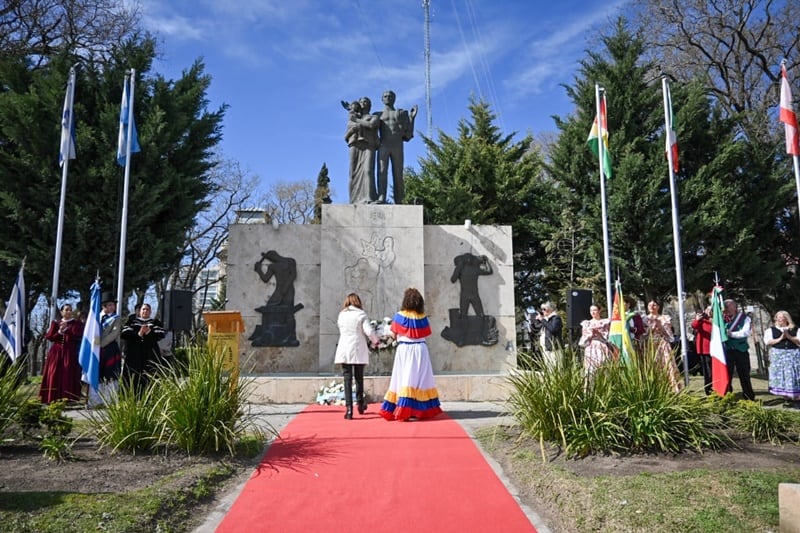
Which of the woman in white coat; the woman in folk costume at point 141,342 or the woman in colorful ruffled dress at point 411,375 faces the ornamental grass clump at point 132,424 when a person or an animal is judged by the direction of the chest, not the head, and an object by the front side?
the woman in folk costume

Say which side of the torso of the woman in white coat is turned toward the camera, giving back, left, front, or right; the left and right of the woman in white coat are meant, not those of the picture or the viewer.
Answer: back

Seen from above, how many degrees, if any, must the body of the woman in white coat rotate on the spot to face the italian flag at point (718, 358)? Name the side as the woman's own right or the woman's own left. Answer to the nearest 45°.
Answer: approximately 90° to the woman's own right

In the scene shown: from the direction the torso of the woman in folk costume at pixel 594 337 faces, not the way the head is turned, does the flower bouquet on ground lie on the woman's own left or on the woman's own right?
on the woman's own right

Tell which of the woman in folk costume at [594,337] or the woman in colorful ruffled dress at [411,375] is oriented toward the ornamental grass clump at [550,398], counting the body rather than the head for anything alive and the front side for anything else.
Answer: the woman in folk costume

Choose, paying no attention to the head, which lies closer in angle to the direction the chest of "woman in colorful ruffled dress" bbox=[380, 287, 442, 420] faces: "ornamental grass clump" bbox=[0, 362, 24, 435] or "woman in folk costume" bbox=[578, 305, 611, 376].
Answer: the woman in folk costume

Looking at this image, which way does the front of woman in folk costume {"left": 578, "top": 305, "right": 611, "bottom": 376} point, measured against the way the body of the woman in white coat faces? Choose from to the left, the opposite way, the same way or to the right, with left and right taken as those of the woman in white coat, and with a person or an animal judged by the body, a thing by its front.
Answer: the opposite way

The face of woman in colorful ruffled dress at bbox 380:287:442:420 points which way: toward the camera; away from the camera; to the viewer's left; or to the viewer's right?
away from the camera

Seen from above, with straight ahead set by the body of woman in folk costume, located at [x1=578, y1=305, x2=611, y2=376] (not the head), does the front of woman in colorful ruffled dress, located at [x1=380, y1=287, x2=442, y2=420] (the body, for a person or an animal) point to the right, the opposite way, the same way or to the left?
the opposite way

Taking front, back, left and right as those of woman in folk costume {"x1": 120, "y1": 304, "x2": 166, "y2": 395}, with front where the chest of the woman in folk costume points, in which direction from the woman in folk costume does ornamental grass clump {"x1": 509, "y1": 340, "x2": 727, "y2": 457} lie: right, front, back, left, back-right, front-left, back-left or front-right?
front-left

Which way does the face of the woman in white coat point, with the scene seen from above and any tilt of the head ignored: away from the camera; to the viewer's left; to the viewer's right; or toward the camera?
away from the camera
